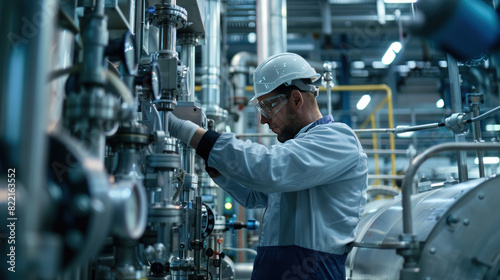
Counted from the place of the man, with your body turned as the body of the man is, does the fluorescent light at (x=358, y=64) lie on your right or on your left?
on your right

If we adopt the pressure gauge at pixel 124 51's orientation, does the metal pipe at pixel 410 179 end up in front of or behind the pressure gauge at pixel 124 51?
in front

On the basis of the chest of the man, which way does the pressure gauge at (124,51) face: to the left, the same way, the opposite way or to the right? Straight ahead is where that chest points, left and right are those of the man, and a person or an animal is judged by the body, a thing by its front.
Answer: the opposite way

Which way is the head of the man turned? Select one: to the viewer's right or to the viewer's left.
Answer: to the viewer's left

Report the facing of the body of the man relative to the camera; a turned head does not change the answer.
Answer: to the viewer's left

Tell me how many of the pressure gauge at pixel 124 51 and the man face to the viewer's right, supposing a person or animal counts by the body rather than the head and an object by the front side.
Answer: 1

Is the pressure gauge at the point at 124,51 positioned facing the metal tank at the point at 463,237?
yes

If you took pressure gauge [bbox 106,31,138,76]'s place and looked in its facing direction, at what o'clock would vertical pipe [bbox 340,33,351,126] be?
The vertical pipe is roughly at 10 o'clock from the pressure gauge.

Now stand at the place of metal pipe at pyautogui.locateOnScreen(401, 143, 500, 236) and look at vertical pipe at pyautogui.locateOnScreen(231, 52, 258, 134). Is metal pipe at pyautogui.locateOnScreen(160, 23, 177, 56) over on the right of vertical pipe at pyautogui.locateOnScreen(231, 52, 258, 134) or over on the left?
left

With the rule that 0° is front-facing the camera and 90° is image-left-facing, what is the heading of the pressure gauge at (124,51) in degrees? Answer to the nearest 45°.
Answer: approximately 270°

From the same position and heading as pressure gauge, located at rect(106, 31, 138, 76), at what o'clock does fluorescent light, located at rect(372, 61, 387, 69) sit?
The fluorescent light is roughly at 10 o'clock from the pressure gauge.

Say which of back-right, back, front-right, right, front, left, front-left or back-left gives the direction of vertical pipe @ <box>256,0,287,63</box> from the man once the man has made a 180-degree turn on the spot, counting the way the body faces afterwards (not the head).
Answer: left
